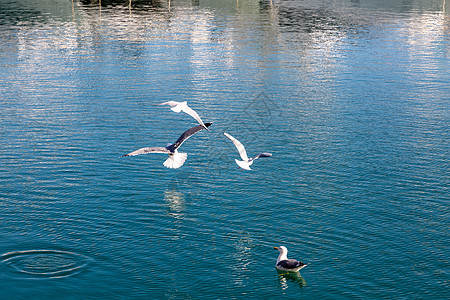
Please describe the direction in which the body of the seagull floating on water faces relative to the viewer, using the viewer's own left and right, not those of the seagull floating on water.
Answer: facing to the left of the viewer
